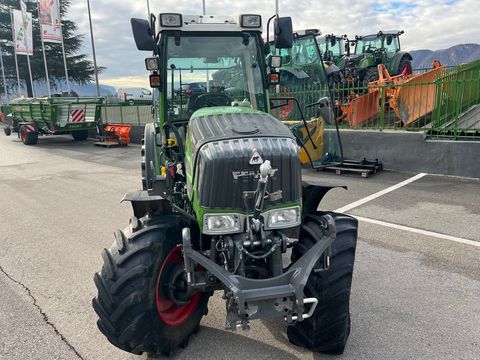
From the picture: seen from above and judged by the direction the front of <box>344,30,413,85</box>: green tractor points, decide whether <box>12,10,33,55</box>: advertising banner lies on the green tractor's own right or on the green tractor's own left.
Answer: on the green tractor's own right

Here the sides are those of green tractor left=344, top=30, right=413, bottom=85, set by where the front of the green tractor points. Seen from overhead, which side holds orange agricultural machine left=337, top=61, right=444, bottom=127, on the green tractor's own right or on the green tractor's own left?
on the green tractor's own left

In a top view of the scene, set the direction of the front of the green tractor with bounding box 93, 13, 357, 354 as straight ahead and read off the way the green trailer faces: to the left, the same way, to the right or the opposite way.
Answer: to the right

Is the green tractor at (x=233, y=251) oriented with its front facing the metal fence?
no

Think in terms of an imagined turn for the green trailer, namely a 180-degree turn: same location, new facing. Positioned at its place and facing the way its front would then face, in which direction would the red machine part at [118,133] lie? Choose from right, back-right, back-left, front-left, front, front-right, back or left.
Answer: front

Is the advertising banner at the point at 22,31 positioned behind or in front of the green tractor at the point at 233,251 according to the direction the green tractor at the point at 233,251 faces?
behind

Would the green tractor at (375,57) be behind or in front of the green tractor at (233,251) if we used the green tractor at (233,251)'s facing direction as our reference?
behind

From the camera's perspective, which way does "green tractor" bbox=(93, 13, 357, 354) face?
toward the camera

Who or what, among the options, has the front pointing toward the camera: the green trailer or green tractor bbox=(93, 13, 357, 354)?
the green tractor

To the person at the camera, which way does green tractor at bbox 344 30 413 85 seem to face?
facing the viewer and to the left of the viewer

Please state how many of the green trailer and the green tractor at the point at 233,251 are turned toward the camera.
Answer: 1

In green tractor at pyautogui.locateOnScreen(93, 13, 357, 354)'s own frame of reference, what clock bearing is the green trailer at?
The green trailer is roughly at 5 o'clock from the green tractor.

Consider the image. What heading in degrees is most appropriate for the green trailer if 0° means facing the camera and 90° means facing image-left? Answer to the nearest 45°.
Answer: approximately 135°

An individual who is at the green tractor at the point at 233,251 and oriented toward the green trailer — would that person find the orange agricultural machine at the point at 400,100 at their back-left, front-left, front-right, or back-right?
front-right

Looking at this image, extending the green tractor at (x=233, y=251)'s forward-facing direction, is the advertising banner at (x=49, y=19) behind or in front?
behind

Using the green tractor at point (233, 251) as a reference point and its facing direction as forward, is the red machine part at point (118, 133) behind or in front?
behind
